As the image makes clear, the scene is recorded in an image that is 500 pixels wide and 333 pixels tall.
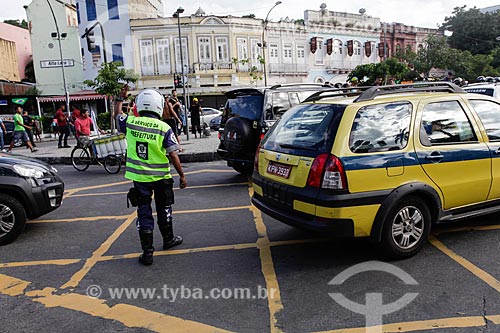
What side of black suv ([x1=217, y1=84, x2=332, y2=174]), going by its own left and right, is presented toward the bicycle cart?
left

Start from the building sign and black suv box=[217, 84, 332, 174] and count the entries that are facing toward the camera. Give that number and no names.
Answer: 1

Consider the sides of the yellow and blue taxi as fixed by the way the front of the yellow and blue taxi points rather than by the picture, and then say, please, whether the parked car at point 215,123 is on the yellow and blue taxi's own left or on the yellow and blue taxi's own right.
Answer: on the yellow and blue taxi's own left

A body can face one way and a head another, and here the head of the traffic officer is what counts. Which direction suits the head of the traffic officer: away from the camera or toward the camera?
away from the camera

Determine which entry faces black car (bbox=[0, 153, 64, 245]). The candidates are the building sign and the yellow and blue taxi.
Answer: the building sign

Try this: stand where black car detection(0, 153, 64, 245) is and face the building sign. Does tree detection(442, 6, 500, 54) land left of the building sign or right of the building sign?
right

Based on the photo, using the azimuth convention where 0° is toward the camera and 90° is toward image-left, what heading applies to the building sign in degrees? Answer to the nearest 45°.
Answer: approximately 0°
